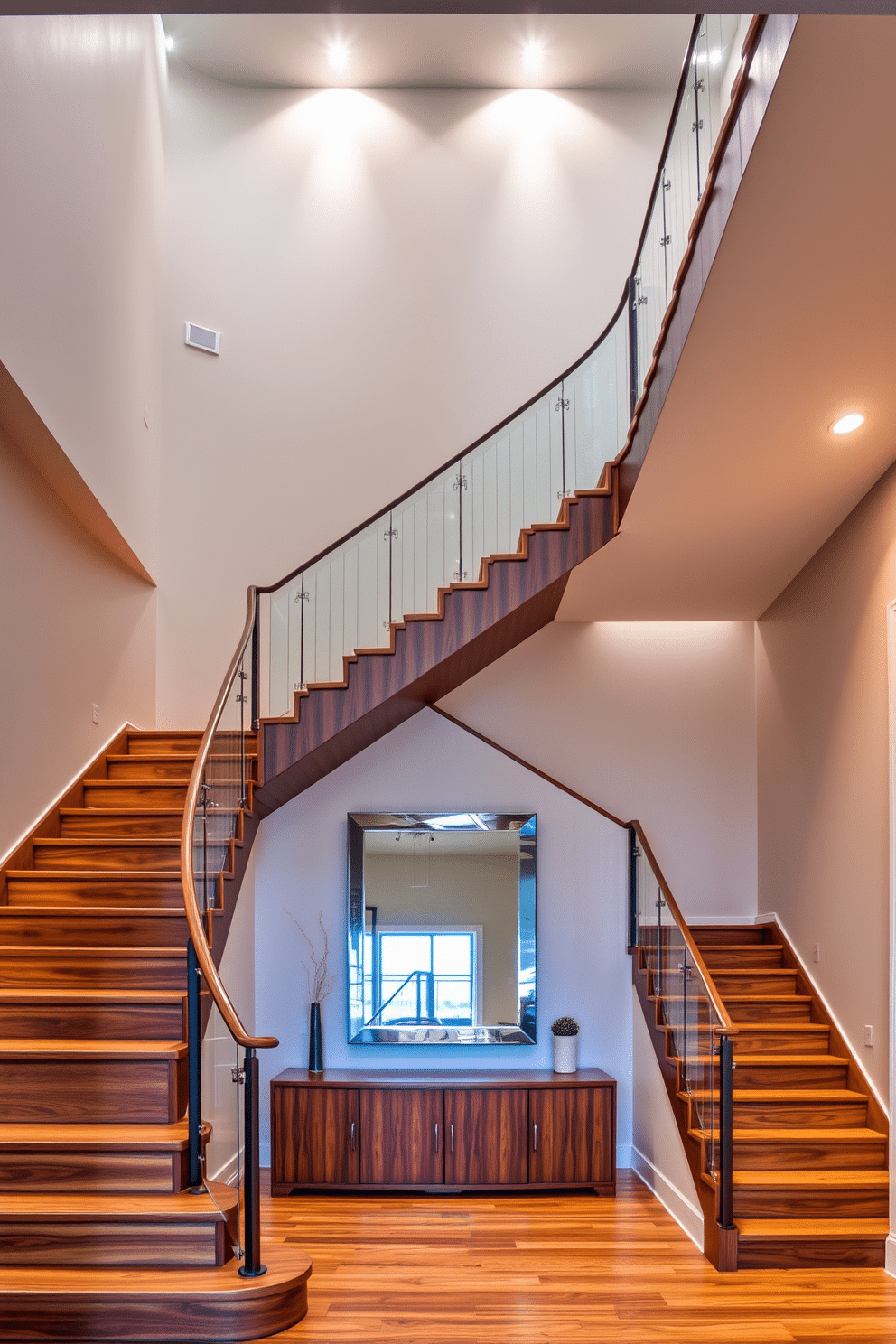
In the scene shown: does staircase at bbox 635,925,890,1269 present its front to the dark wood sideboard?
no

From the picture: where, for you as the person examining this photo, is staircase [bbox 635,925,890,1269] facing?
facing the viewer

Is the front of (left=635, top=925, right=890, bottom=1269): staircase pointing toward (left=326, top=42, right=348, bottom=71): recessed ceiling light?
no

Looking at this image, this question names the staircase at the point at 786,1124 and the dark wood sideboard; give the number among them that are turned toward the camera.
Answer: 2

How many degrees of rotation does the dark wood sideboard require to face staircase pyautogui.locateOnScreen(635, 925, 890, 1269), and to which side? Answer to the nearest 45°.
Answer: approximately 45° to its left

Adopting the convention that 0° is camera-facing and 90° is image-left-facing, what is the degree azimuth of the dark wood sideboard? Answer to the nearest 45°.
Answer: approximately 0°

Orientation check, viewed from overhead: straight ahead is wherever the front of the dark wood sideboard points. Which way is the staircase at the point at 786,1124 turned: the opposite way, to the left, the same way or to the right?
the same way
